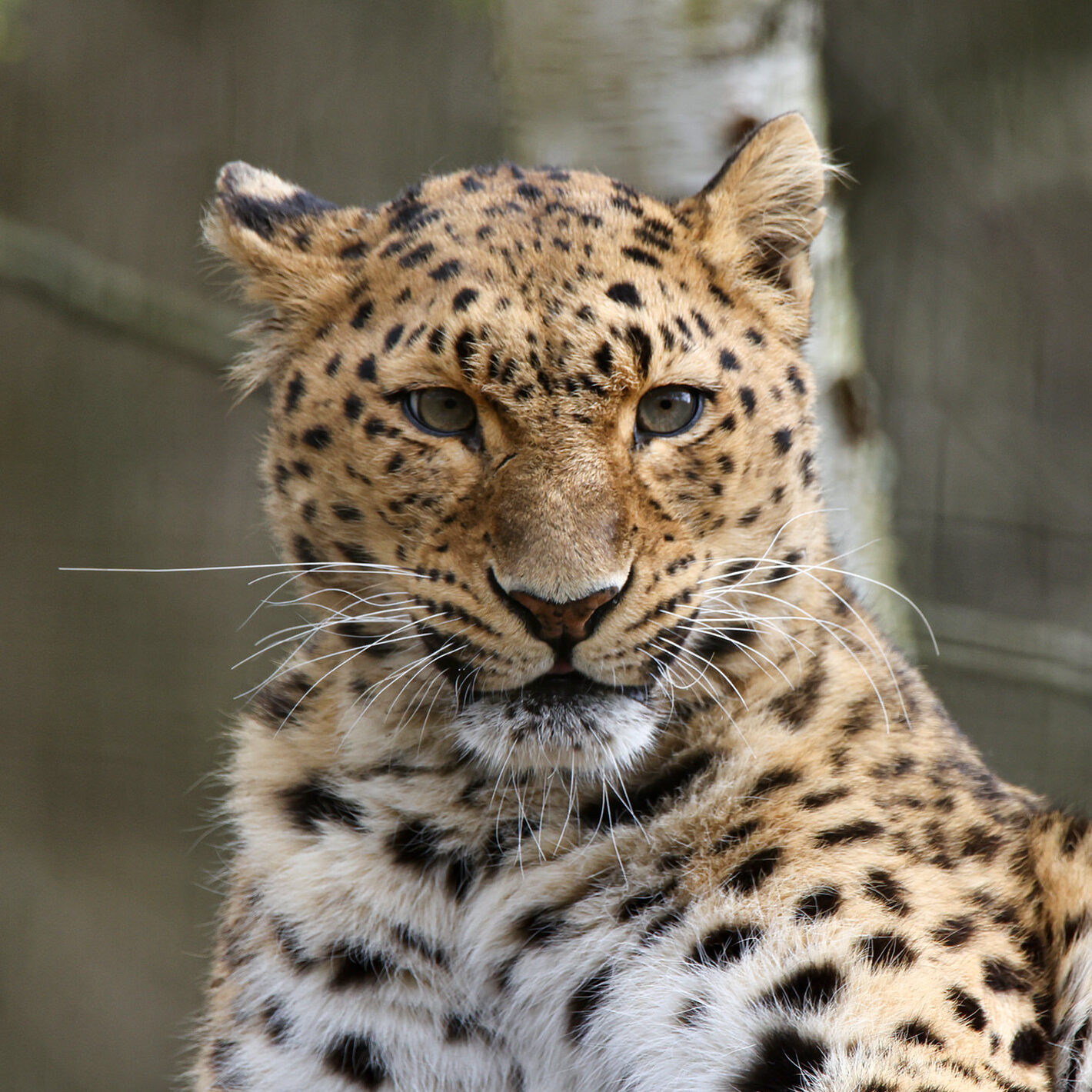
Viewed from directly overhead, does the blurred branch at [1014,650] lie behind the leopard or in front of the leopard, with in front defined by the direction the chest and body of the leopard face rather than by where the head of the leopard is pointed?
behind

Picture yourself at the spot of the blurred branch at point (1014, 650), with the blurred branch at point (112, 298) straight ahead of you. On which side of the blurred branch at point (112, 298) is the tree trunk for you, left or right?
left

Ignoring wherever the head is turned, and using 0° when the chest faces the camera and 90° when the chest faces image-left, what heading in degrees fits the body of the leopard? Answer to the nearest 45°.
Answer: approximately 45°

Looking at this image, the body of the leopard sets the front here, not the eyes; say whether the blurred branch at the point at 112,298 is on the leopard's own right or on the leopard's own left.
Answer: on the leopard's own right

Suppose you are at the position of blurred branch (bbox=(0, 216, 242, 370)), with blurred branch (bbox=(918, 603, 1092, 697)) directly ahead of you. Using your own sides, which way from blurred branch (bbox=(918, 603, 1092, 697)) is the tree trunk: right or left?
right
